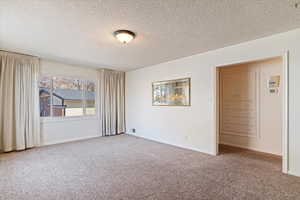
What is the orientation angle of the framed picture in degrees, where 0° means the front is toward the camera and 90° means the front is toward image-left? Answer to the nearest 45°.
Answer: approximately 45°

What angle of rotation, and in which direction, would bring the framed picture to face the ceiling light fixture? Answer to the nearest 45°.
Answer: approximately 45° to its left

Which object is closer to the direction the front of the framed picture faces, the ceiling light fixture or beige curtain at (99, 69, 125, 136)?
the ceiling light fixture

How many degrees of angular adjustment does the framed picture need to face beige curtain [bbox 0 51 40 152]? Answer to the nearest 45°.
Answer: approximately 45° to its right

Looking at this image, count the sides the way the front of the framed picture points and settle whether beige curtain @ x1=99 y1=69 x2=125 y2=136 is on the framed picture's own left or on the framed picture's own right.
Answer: on the framed picture's own right
